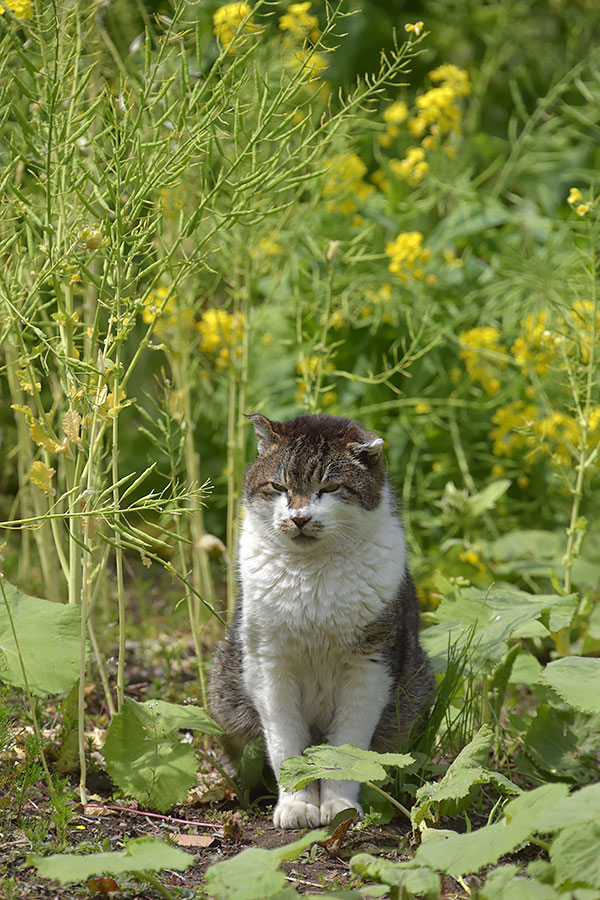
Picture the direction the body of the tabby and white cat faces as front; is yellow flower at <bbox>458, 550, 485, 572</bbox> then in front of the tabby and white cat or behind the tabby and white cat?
behind

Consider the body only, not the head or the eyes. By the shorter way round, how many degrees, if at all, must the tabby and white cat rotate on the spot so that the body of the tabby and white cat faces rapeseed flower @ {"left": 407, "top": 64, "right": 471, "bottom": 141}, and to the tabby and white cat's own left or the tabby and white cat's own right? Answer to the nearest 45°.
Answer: approximately 180°

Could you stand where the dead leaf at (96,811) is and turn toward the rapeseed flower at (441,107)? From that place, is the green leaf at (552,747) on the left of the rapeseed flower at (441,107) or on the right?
right

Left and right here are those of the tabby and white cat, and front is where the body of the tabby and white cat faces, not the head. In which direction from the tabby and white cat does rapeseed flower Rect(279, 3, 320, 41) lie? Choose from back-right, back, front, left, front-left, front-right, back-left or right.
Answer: back

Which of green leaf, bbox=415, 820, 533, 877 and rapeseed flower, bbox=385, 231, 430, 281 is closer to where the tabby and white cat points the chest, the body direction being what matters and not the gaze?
the green leaf

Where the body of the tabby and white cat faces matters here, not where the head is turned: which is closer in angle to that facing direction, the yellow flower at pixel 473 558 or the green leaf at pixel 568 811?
the green leaf
